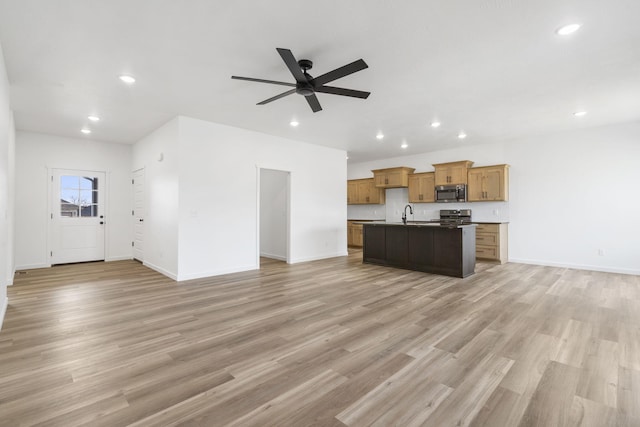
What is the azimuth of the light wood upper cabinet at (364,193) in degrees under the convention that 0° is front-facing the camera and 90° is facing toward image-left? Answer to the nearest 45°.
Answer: approximately 45°

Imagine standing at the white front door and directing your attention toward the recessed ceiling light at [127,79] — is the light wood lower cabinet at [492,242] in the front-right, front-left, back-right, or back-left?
front-left

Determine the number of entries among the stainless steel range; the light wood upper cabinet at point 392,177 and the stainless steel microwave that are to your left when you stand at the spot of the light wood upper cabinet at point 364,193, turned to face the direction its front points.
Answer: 3

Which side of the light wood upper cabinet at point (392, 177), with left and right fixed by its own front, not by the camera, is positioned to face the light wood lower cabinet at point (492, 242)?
left

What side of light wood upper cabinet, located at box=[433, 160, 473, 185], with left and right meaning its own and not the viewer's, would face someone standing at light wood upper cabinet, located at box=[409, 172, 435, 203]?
right

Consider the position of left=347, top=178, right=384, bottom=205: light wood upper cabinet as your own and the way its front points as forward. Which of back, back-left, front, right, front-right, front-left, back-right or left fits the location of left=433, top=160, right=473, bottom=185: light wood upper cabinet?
left

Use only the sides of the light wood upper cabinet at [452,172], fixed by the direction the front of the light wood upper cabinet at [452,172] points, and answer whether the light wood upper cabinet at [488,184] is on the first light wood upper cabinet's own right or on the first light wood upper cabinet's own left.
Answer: on the first light wood upper cabinet's own left

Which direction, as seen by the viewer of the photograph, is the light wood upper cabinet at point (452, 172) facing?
facing the viewer and to the left of the viewer

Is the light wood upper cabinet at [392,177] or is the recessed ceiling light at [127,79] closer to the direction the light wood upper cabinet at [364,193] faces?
the recessed ceiling light

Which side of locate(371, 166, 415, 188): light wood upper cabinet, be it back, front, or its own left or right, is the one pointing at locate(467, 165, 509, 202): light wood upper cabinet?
left

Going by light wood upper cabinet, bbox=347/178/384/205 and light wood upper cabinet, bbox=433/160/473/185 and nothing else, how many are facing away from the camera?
0

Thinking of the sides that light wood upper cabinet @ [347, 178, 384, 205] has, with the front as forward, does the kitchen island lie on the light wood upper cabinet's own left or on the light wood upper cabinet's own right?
on the light wood upper cabinet's own left

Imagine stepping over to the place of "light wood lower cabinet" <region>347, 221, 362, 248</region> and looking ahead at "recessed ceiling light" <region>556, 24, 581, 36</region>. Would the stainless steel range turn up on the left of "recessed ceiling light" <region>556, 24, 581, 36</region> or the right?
left

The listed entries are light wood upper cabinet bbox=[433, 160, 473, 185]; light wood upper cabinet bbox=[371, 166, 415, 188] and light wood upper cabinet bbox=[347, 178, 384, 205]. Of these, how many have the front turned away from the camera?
0

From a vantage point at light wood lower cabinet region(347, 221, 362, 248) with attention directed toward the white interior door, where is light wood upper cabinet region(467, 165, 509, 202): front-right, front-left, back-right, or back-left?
back-left
